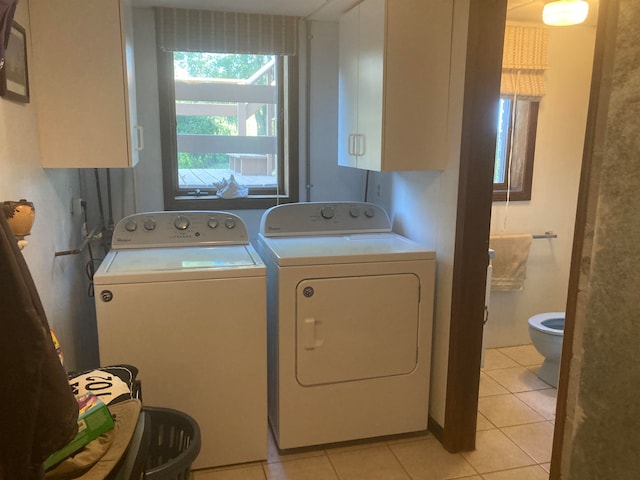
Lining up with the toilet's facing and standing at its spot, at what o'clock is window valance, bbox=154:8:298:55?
The window valance is roughly at 11 o'clock from the toilet.

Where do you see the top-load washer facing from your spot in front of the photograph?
facing the viewer

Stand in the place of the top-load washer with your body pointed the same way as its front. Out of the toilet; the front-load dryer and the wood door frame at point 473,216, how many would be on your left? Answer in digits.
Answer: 3

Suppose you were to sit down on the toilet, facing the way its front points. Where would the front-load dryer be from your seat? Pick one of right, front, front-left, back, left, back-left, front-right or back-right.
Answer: front-left

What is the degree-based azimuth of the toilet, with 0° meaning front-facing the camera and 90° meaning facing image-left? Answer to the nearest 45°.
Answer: approximately 90°

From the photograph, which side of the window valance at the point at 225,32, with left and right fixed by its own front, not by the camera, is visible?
front

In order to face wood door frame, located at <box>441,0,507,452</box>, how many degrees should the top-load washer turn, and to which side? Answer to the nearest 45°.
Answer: approximately 90° to its left

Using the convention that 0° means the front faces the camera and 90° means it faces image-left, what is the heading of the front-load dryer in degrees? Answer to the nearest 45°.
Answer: approximately 0°

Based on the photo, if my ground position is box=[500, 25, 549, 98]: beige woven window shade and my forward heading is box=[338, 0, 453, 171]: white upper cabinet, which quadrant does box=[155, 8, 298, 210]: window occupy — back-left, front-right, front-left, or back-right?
front-right

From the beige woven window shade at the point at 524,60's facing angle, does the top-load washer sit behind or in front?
in front
